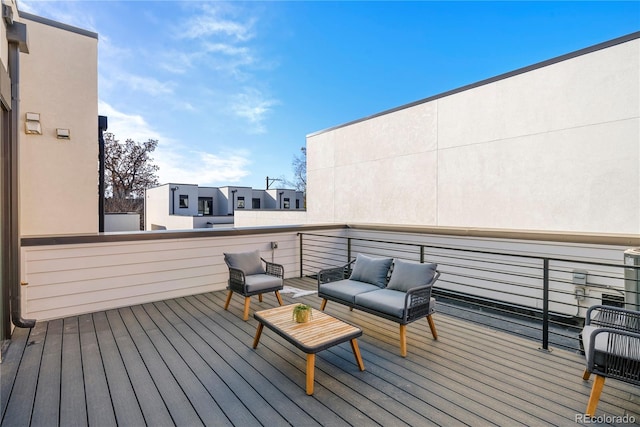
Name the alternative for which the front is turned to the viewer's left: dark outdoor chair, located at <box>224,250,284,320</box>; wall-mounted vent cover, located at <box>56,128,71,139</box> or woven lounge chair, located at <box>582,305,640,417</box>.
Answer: the woven lounge chair

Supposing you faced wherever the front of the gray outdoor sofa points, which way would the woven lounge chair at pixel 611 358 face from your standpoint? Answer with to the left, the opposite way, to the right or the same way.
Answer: to the right

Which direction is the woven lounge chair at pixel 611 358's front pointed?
to the viewer's left

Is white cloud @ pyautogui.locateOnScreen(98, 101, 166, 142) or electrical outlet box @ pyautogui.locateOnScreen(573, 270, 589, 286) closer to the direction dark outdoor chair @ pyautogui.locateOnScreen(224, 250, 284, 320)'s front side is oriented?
the electrical outlet box

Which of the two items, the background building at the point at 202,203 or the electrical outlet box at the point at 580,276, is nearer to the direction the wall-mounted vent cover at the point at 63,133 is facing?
the electrical outlet box

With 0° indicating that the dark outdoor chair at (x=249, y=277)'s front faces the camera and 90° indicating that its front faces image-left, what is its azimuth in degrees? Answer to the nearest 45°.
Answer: approximately 315°

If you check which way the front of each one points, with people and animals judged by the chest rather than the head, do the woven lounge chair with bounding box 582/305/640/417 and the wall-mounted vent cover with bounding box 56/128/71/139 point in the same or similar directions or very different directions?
very different directions

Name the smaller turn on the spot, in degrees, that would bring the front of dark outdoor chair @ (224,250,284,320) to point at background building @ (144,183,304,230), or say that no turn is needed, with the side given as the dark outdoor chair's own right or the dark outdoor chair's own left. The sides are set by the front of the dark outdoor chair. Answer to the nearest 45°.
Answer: approximately 135° to the dark outdoor chair's own left

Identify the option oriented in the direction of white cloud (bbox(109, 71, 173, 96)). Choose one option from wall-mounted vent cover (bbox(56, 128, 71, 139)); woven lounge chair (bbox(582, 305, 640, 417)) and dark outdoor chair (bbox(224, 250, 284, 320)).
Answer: the woven lounge chair
